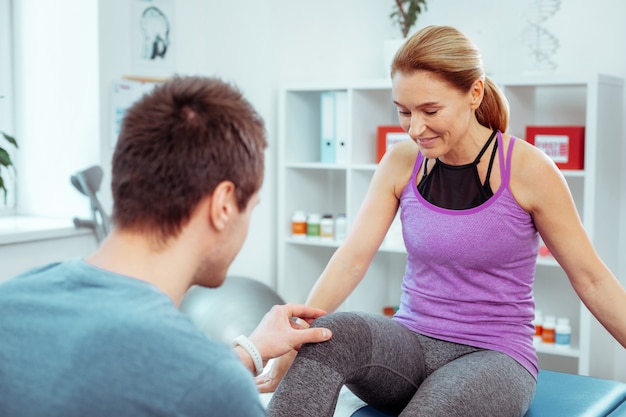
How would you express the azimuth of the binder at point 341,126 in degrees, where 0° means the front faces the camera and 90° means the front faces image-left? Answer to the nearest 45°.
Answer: approximately 0°

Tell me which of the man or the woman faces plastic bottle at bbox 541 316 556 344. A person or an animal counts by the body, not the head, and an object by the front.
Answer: the man

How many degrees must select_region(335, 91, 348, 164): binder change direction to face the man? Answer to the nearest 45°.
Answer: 0° — it already faces them

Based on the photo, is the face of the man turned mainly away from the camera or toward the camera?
away from the camera

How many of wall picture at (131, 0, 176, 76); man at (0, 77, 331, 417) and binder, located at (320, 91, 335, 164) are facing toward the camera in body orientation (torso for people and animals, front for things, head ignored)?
2

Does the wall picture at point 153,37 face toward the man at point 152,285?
yes

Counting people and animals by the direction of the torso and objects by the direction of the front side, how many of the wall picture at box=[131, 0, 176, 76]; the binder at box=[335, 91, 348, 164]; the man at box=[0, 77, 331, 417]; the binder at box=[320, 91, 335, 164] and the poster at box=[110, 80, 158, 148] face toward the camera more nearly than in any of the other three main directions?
4

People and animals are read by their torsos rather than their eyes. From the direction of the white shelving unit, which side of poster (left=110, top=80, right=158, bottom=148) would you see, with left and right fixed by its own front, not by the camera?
left

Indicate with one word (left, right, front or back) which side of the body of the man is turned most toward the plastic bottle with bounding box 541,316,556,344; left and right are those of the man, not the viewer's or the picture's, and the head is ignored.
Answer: front

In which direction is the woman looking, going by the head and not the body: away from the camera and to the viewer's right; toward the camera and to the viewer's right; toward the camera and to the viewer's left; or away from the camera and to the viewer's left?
toward the camera and to the viewer's left

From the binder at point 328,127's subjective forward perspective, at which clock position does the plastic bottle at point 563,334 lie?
The plastic bottle is roughly at 10 o'clock from the binder.

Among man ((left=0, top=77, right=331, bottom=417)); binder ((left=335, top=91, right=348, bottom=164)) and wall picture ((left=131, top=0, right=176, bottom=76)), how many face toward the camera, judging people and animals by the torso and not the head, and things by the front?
2

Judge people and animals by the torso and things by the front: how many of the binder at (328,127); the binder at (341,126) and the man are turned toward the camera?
2
